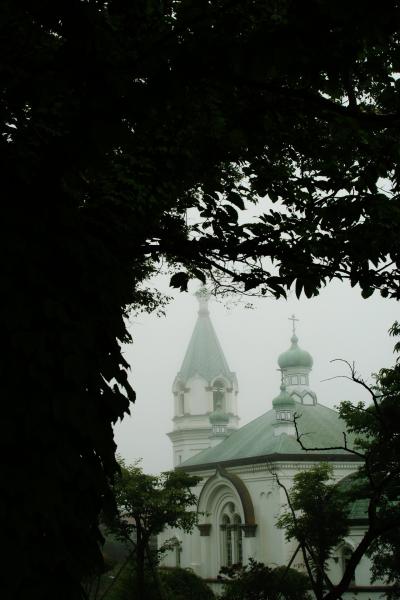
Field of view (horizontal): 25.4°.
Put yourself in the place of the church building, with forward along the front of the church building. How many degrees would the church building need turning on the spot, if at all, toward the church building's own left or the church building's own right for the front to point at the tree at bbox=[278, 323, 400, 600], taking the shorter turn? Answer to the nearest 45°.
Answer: approximately 135° to the church building's own left
